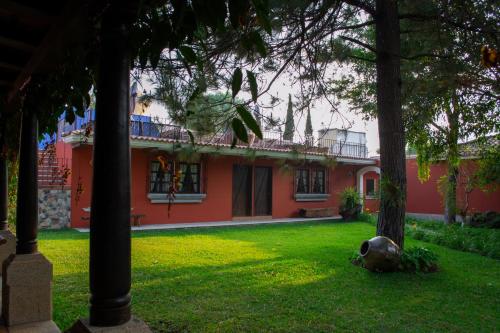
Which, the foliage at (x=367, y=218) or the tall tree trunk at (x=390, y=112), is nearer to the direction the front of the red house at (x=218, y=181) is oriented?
the tall tree trunk

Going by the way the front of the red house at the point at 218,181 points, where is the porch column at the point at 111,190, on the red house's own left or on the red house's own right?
on the red house's own right

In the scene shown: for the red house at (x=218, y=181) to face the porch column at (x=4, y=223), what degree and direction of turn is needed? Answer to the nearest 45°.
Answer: approximately 45° to its right

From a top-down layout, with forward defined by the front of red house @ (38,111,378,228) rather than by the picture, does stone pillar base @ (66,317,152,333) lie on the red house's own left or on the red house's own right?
on the red house's own right

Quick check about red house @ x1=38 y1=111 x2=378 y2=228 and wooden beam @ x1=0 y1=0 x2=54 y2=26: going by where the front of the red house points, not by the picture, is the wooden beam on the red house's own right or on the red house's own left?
on the red house's own right

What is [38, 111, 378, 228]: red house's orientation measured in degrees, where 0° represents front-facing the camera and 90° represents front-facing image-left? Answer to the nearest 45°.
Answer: approximately 315°

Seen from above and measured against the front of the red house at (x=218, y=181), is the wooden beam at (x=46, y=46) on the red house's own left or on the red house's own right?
on the red house's own right

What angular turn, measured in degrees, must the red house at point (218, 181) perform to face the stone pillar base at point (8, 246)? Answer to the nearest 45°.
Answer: approximately 45° to its right

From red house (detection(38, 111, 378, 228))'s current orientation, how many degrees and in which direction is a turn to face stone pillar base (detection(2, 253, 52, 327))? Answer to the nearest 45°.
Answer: approximately 45° to its right

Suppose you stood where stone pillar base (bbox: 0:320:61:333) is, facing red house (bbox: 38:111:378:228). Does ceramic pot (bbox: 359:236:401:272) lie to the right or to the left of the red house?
right

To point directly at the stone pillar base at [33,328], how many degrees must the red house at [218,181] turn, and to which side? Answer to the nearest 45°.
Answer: approximately 45° to its right
